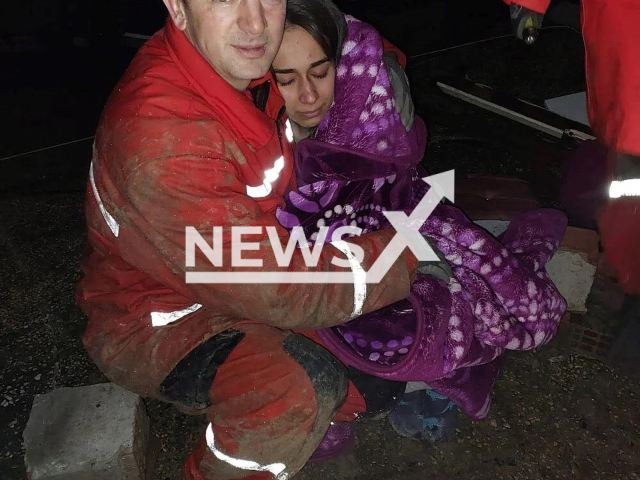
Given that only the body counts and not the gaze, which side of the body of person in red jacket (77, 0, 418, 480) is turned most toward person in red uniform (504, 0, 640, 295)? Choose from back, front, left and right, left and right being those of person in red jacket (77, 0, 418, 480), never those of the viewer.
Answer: left

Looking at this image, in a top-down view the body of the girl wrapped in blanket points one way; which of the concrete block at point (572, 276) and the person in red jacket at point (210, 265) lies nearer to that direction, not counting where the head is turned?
the person in red jacket

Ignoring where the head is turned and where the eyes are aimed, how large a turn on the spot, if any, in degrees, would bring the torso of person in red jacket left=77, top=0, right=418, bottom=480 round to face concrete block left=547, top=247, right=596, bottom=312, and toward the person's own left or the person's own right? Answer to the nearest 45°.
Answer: approximately 90° to the person's own left

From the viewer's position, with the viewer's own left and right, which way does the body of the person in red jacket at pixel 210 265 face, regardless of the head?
facing the viewer and to the right of the viewer

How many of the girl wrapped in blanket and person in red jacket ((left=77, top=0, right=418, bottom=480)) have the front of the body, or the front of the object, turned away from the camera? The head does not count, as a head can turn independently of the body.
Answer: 0

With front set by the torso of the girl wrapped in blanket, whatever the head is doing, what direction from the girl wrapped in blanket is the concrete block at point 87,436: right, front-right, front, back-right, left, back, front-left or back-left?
front
